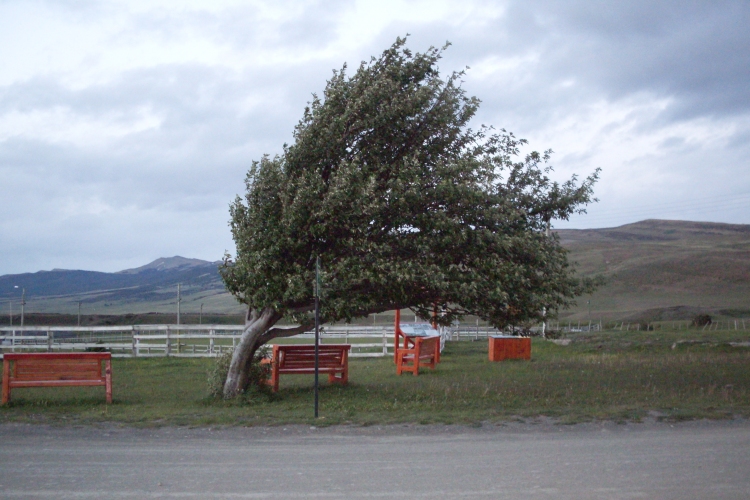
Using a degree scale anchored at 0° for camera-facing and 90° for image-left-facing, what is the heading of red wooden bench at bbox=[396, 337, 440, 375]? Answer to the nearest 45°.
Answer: approximately 135°

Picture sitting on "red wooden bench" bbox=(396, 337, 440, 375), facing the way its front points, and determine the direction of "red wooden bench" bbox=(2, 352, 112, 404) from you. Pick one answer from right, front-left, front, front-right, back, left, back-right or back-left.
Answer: left

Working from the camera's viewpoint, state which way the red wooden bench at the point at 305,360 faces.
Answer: facing away from the viewer and to the left of the viewer

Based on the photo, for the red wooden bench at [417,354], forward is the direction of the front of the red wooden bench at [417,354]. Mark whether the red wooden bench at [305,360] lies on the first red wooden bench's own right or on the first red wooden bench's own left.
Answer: on the first red wooden bench's own left

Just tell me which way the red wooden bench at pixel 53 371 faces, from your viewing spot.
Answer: facing away from the viewer

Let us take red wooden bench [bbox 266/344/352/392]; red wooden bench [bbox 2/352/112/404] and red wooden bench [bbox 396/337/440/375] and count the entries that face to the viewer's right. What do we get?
0

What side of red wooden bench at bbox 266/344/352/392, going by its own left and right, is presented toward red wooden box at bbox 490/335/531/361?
right

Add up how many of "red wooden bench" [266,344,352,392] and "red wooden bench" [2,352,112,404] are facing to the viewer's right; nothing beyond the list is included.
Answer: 0

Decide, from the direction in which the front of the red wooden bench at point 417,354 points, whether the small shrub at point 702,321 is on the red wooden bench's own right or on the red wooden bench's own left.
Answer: on the red wooden bench's own right
